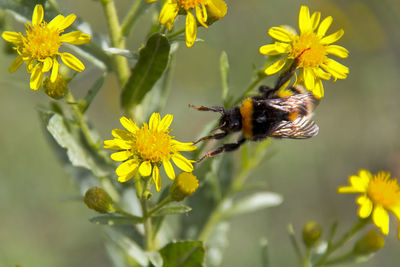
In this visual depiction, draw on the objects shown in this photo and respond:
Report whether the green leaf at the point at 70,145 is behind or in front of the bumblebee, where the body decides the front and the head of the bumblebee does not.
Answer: in front

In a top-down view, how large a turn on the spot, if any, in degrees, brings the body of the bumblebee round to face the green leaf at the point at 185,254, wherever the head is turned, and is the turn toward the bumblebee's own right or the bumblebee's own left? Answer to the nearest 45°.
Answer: approximately 45° to the bumblebee's own left

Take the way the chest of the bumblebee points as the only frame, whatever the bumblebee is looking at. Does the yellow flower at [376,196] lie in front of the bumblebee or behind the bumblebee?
behind

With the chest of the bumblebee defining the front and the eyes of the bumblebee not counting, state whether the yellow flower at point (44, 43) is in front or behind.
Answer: in front

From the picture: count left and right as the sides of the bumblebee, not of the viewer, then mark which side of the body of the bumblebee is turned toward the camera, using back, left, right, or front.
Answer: left

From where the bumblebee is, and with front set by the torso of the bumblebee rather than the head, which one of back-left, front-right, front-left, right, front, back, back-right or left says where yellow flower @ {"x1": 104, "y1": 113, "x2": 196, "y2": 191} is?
front-left
